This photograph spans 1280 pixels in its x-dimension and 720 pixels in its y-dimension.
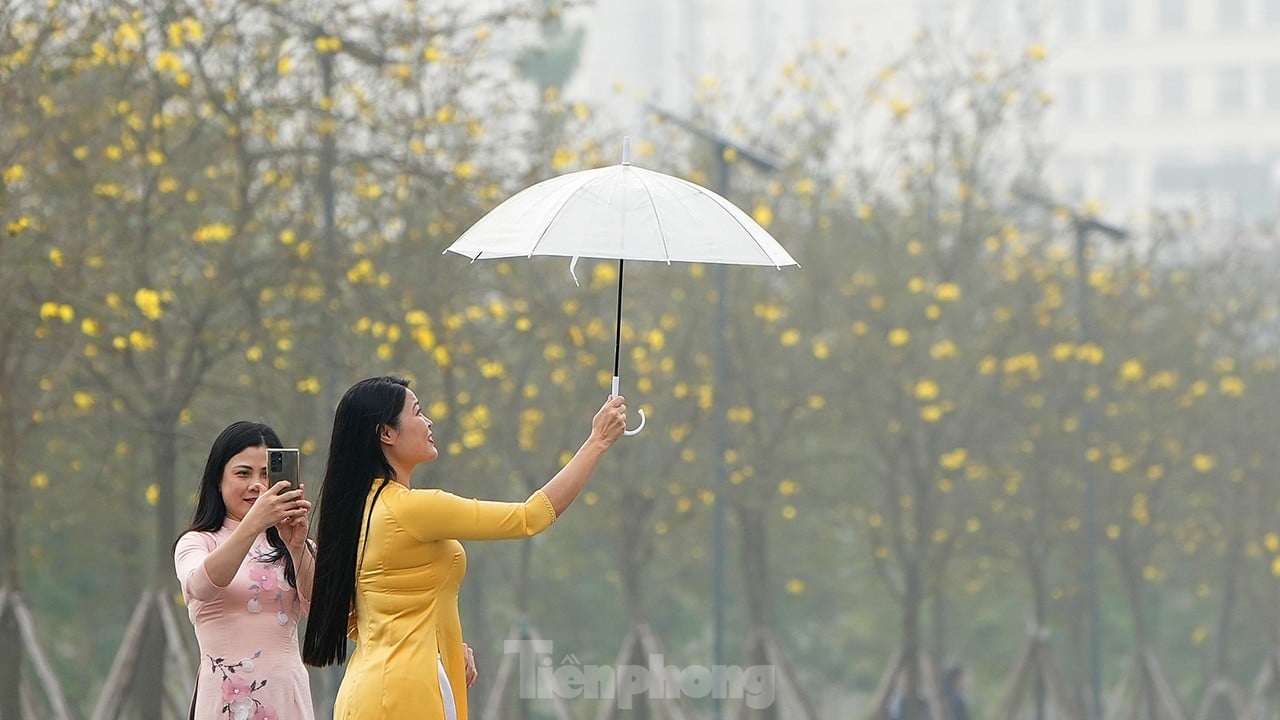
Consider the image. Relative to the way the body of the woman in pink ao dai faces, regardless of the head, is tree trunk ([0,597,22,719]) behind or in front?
behind

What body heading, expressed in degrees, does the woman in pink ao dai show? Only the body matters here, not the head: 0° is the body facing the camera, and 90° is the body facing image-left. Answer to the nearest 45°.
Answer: approximately 315°

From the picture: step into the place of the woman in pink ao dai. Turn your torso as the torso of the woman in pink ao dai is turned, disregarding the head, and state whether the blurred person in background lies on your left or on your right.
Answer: on your left

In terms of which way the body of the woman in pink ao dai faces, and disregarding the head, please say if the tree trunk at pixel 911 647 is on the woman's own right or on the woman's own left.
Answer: on the woman's own left

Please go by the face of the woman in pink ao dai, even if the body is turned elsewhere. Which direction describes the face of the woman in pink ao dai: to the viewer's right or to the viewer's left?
to the viewer's right

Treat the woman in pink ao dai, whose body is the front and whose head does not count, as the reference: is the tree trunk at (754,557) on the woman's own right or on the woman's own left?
on the woman's own left
